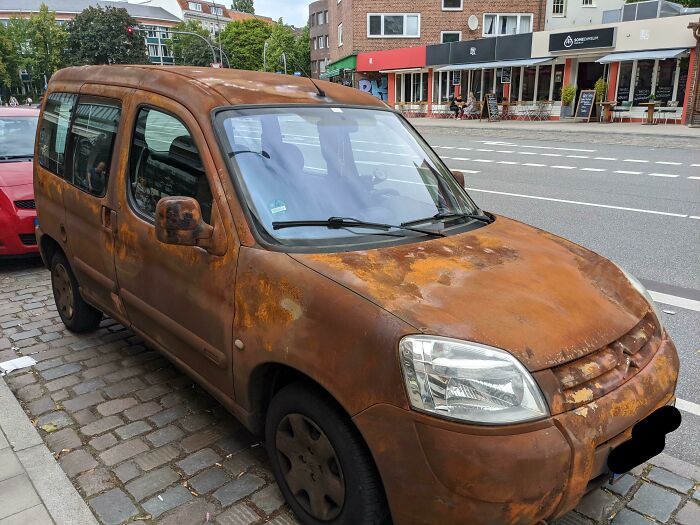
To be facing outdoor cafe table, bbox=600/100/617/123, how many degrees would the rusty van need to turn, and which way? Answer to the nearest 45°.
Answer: approximately 90° to its left

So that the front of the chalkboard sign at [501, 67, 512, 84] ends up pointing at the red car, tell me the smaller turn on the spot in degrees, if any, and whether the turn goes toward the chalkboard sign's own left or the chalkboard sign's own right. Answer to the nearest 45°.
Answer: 0° — it already faces it

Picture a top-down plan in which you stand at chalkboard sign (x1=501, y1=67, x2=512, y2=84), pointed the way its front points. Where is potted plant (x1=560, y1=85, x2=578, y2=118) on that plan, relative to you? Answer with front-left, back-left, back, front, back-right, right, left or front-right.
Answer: front-left

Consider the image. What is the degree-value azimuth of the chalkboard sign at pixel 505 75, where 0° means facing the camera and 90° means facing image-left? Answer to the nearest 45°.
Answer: approximately 0°

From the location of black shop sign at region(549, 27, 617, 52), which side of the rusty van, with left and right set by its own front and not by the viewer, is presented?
left

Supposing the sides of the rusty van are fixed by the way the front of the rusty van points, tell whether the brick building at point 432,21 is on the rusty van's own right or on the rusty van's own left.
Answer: on the rusty van's own left

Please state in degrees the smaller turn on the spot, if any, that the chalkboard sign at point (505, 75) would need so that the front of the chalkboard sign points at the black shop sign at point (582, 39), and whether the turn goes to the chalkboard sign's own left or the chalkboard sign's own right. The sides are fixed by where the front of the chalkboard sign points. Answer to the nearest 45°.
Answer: approximately 45° to the chalkboard sign's own left

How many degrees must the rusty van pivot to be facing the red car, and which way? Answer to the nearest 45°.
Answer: approximately 180°

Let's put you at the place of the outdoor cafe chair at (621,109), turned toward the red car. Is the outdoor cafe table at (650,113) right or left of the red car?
left

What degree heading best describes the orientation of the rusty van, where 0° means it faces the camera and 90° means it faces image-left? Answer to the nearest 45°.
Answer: approximately 315°

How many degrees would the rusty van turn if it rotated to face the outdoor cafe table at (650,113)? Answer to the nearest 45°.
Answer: approximately 90° to its left

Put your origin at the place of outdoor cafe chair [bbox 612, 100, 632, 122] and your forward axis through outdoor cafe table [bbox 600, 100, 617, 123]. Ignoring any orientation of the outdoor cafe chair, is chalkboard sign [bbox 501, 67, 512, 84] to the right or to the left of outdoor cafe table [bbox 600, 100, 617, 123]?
right

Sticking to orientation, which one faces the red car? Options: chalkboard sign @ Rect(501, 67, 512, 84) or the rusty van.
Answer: the chalkboard sign
